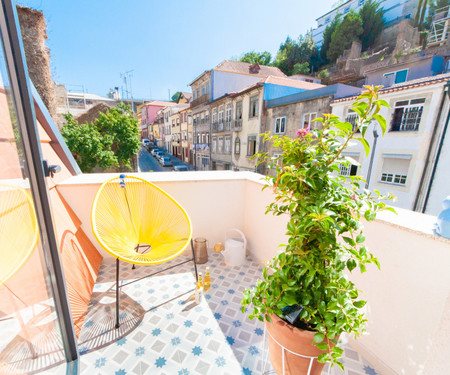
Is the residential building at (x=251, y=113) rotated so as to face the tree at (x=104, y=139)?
yes

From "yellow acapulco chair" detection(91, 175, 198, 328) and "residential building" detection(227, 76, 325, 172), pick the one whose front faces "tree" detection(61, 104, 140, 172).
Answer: the residential building

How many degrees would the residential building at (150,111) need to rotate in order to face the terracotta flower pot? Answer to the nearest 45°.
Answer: approximately 45° to its left

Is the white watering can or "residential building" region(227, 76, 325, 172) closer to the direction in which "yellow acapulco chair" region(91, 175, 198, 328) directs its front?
the white watering can

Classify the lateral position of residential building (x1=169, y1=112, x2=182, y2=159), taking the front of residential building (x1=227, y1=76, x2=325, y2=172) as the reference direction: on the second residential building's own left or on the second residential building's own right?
on the second residential building's own right

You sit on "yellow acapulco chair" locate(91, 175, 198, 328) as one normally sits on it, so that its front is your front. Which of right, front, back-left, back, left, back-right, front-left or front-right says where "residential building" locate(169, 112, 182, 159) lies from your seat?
back-left

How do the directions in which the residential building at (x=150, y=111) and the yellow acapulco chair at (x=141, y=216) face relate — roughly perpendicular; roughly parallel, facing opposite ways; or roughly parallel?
roughly perpendicular

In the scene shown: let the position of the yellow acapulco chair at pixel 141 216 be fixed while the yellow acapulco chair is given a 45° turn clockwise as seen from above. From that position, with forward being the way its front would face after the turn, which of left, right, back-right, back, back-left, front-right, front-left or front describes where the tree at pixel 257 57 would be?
back-left

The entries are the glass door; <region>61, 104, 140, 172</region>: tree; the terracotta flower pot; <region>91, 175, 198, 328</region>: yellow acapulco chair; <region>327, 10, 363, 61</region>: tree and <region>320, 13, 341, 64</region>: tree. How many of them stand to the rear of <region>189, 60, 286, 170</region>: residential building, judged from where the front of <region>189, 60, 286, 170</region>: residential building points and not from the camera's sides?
2

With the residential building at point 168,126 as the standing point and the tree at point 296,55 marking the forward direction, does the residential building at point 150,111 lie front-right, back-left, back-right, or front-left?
back-left

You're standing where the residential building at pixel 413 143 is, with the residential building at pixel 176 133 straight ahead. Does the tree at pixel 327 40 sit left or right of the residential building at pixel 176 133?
right

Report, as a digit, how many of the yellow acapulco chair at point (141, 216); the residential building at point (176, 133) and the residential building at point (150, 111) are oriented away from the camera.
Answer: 0

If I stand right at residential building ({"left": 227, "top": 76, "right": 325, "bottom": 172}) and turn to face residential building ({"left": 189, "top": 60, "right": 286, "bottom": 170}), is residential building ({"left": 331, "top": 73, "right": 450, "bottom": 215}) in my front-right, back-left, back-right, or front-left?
back-right

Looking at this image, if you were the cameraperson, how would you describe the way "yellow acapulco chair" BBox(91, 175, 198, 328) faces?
facing the viewer and to the right of the viewer

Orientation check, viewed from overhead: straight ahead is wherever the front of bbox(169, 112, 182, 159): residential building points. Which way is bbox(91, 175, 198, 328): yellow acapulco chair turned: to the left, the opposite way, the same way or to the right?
to the left

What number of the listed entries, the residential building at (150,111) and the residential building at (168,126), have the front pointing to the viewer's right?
0

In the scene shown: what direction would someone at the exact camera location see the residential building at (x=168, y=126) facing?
facing the viewer and to the left of the viewer
